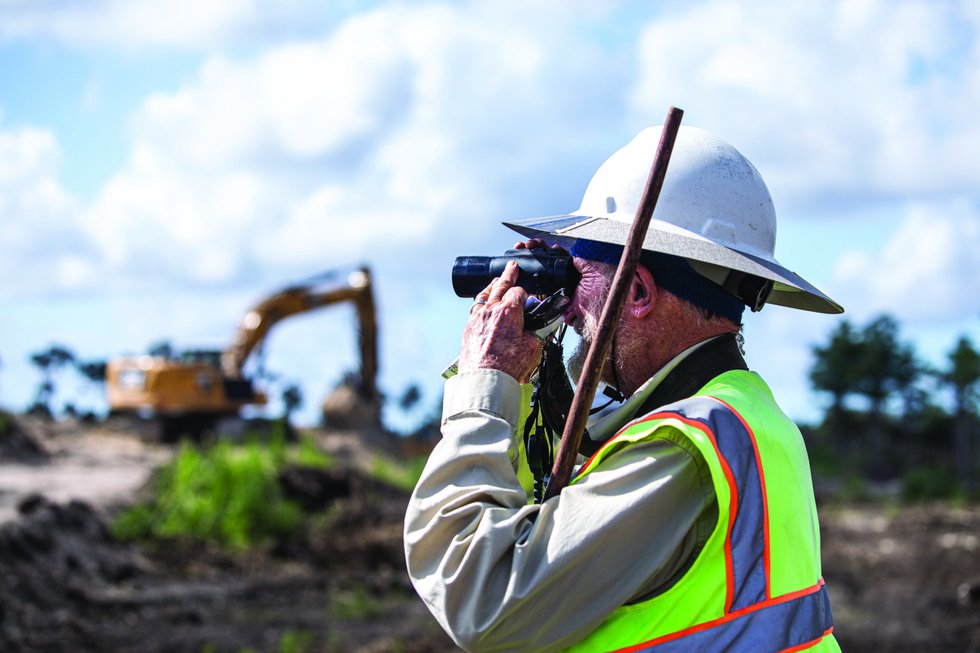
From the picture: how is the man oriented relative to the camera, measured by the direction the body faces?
to the viewer's left

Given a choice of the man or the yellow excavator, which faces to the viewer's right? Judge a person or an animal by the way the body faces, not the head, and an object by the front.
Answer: the yellow excavator

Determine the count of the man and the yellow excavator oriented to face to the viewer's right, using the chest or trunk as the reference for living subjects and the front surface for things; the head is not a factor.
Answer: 1

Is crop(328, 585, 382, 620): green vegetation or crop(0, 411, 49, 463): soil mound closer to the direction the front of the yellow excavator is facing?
the green vegetation

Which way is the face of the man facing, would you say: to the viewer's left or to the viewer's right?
to the viewer's left

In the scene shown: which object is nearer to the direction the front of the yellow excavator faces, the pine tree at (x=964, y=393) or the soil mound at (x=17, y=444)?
the pine tree

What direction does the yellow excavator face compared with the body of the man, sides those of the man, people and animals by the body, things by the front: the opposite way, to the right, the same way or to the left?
the opposite way

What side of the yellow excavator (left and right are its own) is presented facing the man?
right

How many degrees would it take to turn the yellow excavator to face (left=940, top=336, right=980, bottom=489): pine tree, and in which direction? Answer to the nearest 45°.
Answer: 0° — it already faces it

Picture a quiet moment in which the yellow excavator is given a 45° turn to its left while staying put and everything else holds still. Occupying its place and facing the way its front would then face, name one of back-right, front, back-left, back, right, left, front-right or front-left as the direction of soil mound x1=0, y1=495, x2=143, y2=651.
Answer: back-right

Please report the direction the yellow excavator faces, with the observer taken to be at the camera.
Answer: facing to the right of the viewer

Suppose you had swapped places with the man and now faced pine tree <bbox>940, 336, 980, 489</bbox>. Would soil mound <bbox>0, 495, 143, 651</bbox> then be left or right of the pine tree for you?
left

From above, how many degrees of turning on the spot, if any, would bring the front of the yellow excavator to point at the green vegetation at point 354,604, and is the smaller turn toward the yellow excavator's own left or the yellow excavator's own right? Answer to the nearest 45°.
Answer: approximately 90° to the yellow excavator's own right
